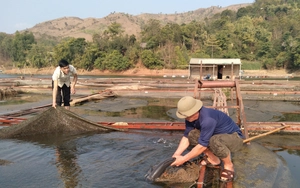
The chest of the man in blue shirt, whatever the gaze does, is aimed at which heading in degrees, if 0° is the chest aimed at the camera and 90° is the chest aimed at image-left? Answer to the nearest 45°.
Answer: approximately 45°

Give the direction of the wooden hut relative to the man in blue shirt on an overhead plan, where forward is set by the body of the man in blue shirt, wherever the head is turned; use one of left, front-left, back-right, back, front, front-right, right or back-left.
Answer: back-right

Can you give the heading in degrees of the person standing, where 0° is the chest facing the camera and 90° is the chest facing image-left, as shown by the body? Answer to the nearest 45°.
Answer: approximately 0°

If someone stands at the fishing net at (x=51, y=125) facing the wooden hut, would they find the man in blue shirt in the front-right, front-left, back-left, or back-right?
back-right

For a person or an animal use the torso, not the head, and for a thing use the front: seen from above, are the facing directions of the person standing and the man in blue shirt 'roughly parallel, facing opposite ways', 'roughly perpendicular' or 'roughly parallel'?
roughly perpendicular

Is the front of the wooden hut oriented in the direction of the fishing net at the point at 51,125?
yes

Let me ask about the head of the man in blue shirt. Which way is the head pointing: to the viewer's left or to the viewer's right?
to the viewer's left

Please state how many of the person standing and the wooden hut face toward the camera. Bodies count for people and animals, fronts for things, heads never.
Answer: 2

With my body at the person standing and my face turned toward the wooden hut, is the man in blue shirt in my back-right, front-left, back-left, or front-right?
back-right
